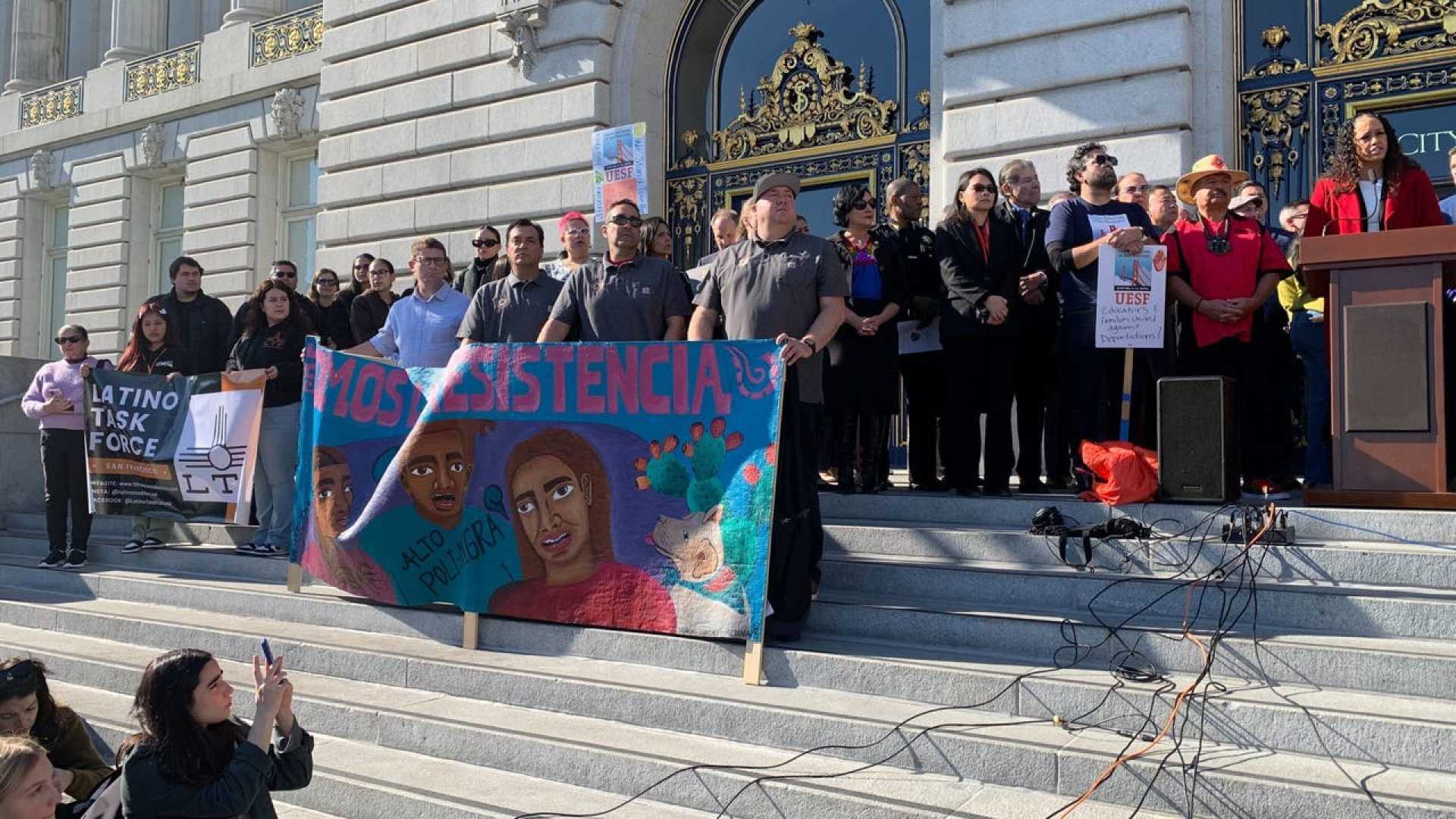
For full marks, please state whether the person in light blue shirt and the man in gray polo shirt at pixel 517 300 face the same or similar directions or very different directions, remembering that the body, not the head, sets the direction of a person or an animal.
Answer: same or similar directions

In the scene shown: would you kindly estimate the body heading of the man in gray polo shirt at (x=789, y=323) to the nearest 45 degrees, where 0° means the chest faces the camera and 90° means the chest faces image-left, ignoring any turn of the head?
approximately 0°

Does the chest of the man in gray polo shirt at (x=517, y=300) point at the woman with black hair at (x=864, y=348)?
no

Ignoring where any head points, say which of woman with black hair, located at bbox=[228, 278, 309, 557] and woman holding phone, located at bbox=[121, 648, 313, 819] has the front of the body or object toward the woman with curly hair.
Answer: the woman holding phone

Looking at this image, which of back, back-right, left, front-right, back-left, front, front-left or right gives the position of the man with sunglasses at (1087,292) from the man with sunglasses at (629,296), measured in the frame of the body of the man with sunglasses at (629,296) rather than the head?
left

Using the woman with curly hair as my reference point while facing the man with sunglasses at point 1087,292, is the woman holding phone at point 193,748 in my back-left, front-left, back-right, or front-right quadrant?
front-left

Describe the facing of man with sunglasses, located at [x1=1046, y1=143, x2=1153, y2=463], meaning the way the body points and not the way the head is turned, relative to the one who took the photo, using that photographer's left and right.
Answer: facing the viewer and to the right of the viewer

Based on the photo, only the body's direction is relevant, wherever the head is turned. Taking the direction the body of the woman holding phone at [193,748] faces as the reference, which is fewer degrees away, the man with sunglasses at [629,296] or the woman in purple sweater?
the man with sunglasses

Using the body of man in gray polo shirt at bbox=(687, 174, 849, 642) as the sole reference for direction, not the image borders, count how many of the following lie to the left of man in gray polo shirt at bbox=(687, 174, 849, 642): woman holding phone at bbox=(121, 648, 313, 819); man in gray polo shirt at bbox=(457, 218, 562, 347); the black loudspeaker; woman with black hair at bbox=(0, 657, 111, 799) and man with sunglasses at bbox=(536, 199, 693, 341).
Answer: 1

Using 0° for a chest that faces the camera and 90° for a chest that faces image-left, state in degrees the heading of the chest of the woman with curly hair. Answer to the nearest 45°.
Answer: approximately 0°

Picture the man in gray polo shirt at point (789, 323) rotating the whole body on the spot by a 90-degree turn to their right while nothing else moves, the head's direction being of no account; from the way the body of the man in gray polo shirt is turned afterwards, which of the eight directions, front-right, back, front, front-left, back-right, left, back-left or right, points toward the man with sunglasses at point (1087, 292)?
back-right

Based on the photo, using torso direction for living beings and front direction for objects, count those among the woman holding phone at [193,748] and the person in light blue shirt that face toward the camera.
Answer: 1

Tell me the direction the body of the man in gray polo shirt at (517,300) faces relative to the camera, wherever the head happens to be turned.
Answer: toward the camera

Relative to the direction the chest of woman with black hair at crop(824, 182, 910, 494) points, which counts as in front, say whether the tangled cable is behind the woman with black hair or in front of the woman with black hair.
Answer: in front

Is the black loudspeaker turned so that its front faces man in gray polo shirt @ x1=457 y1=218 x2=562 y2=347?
no

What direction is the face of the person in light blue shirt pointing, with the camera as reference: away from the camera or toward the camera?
toward the camera

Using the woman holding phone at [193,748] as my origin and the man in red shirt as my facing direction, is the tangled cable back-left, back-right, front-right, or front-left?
front-right
